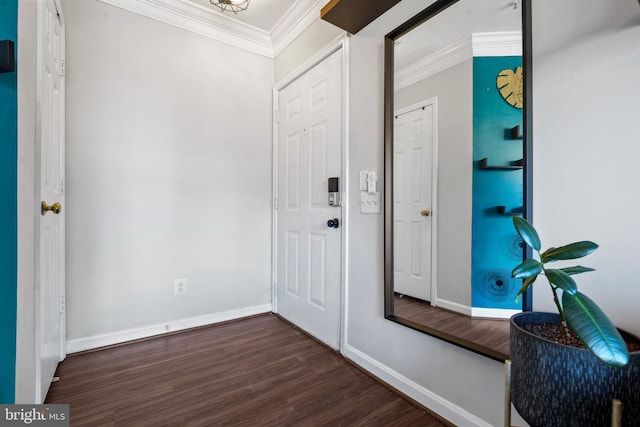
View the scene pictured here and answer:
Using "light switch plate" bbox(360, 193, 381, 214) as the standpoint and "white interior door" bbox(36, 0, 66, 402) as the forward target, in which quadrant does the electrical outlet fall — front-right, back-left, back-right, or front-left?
front-right

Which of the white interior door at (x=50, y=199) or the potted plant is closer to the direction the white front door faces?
the white interior door

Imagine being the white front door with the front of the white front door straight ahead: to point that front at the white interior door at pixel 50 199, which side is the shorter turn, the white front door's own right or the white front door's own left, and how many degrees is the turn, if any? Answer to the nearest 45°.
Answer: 0° — it already faces it

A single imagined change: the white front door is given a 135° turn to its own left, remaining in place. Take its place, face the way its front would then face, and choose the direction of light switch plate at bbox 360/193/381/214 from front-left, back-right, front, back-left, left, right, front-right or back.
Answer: front-right

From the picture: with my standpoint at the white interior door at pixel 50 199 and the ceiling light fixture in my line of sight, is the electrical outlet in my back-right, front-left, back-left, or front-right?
front-left

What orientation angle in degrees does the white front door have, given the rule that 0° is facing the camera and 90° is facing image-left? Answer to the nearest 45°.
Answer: approximately 45°

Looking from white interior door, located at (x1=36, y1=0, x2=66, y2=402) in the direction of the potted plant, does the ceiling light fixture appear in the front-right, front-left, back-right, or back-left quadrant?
front-left

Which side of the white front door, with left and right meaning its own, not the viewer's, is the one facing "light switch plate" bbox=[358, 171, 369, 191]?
left

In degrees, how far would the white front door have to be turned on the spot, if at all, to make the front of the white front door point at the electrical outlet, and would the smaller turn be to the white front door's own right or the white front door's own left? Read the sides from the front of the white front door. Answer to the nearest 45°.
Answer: approximately 45° to the white front door's own right

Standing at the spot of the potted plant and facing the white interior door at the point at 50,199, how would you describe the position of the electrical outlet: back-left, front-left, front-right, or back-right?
front-right

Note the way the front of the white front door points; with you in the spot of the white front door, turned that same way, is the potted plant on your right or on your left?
on your left
